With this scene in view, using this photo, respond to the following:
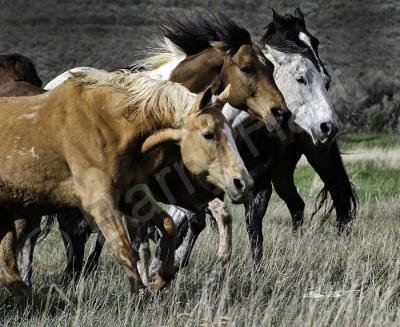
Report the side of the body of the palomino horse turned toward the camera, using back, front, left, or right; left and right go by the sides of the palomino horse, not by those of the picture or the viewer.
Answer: right

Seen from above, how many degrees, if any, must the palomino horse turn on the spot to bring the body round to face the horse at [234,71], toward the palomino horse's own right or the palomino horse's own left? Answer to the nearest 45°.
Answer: approximately 45° to the palomino horse's own left

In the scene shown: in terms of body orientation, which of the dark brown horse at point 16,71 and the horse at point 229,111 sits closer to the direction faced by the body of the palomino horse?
the horse

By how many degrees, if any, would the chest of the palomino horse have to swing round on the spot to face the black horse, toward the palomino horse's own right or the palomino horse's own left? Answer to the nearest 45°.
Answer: approximately 45° to the palomino horse's own left

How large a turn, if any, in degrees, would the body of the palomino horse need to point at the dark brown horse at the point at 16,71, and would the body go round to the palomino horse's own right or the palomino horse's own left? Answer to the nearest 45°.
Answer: approximately 90° to the palomino horse's own left

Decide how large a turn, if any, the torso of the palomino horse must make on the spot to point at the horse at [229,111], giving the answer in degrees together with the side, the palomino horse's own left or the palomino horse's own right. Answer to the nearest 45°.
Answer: approximately 45° to the palomino horse's own left
